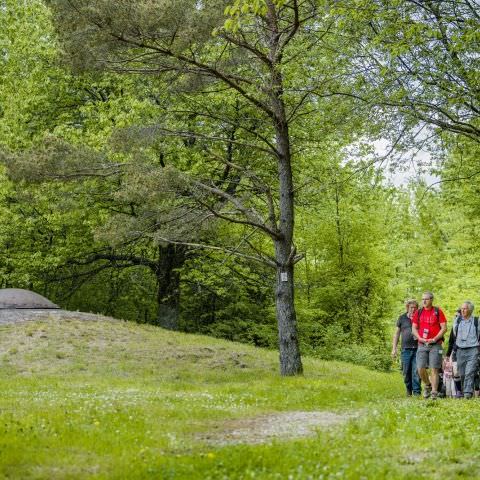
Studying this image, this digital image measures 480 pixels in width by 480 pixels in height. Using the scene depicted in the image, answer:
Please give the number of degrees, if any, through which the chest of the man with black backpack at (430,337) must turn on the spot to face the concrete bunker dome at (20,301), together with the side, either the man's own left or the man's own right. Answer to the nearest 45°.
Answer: approximately 135° to the man's own right

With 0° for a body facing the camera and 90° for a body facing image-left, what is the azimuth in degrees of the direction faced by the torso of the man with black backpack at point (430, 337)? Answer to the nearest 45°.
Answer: approximately 0°

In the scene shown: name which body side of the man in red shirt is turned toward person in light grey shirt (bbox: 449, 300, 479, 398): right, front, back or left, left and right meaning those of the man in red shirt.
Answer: left

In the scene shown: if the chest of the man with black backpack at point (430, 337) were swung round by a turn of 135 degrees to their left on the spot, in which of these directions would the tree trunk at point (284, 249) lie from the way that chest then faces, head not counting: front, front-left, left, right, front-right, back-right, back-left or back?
left

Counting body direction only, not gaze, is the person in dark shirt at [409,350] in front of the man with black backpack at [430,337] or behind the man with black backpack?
behind
